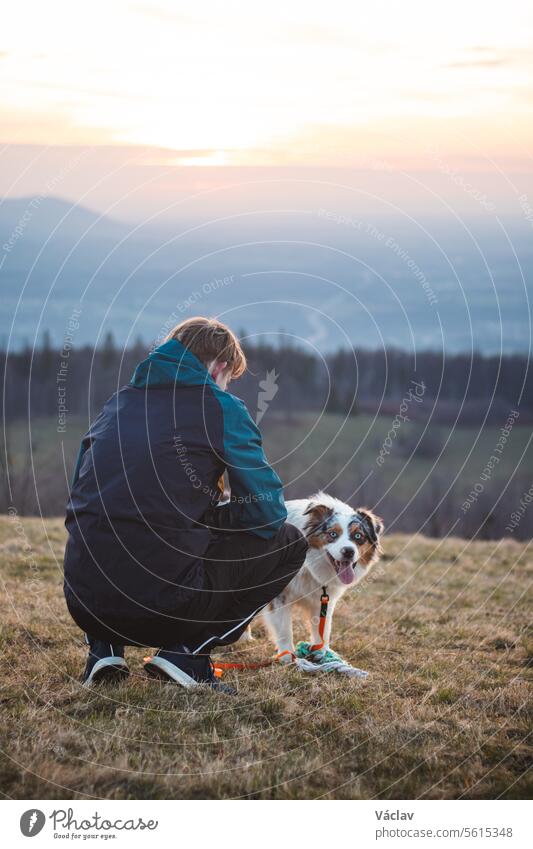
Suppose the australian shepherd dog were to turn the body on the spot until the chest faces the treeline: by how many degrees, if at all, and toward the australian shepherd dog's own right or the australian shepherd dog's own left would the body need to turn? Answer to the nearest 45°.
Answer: approximately 135° to the australian shepherd dog's own left

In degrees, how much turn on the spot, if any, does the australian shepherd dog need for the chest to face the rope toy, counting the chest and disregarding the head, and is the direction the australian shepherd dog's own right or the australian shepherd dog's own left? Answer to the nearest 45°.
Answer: approximately 45° to the australian shepherd dog's own right

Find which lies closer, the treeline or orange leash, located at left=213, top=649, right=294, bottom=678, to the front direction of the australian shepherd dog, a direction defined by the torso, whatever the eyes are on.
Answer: the orange leash

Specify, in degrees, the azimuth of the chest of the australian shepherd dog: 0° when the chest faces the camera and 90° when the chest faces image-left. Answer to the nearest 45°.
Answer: approximately 315°

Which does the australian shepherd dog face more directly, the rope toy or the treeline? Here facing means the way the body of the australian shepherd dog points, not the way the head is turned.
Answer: the rope toy

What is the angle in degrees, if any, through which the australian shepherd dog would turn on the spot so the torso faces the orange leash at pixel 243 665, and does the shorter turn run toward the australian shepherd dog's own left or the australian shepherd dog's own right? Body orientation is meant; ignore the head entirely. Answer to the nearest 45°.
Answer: approximately 90° to the australian shepherd dog's own right
